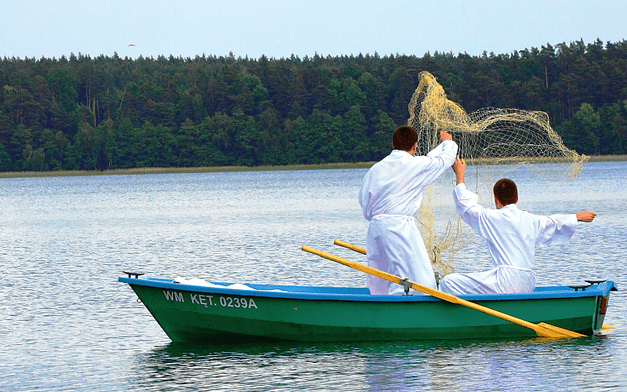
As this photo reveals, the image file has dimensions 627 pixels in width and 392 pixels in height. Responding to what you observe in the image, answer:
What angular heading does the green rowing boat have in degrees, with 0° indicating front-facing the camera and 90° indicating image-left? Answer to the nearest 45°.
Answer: approximately 90°
